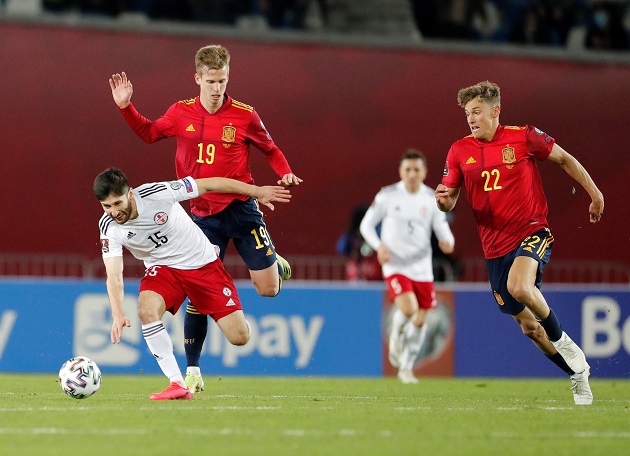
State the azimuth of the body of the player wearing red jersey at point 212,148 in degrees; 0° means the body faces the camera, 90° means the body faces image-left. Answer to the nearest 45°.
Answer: approximately 0°

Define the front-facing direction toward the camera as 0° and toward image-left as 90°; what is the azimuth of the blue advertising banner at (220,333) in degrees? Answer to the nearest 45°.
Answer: approximately 0°

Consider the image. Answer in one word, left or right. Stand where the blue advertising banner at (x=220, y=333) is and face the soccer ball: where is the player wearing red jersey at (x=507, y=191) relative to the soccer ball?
left

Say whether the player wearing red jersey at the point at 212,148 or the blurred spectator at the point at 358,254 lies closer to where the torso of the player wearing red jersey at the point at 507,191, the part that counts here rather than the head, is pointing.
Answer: the player wearing red jersey

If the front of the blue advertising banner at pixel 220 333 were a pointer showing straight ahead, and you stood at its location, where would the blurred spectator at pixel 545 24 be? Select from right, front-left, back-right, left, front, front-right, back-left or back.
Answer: back-left

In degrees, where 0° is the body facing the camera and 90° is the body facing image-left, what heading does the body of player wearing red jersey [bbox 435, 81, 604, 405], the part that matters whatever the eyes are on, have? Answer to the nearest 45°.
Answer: approximately 45°

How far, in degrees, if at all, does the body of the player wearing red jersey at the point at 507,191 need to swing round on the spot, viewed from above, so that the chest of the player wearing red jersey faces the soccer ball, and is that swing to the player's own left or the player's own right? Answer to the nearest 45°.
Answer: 0° — they already face it

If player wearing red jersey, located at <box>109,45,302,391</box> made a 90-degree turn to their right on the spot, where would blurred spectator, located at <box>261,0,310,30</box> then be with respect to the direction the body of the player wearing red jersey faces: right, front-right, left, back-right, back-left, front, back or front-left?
right

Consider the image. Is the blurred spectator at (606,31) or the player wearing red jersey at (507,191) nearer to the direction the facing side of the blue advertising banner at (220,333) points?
the player wearing red jersey

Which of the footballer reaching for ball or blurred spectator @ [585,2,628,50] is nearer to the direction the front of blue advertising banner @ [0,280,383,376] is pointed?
the footballer reaching for ball

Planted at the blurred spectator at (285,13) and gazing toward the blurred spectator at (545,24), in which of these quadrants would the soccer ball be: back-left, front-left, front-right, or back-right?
back-right

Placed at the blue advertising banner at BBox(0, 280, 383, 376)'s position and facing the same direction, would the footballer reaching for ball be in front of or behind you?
in front

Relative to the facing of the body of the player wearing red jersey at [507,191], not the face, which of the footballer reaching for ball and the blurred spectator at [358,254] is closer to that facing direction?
the footballer reaching for ball

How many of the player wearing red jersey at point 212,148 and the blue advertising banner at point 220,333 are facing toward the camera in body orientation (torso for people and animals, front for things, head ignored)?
2

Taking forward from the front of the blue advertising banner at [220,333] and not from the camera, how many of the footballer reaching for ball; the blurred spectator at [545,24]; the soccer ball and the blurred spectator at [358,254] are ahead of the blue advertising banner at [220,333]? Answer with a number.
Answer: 2
